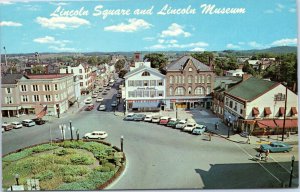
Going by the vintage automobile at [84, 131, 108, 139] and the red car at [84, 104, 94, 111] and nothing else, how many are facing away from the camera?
0

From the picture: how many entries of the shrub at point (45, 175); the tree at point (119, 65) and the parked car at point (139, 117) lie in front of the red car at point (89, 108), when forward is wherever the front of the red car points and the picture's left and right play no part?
1

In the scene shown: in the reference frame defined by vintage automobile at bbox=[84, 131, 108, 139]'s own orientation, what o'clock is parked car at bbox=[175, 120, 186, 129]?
The parked car is roughly at 6 o'clock from the vintage automobile.

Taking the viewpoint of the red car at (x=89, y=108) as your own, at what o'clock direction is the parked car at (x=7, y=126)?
The parked car is roughly at 1 o'clock from the red car.

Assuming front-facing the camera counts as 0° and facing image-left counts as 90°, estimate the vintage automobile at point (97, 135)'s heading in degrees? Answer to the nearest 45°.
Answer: approximately 90°

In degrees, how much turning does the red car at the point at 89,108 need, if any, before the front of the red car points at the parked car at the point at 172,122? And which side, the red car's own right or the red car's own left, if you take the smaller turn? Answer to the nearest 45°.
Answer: approximately 135° to the red car's own left

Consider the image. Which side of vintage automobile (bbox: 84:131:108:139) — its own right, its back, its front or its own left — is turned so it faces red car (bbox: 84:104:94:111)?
right

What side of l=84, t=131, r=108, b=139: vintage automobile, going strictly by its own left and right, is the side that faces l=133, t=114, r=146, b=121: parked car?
right

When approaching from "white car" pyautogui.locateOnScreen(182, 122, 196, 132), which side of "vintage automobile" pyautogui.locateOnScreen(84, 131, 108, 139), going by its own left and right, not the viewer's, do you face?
back

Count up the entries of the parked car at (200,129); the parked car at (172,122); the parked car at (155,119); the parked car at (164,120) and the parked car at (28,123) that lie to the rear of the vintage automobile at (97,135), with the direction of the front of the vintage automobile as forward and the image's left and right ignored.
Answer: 4

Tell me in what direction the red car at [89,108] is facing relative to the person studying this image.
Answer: facing the viewer and to the left of the viewer

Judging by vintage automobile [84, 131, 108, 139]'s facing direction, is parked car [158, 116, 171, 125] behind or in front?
behind

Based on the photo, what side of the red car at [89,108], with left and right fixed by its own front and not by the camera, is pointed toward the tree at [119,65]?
back

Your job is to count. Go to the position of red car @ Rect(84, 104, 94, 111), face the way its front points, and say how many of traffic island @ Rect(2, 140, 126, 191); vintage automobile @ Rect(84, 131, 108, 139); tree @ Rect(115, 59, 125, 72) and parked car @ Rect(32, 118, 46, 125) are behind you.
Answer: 1

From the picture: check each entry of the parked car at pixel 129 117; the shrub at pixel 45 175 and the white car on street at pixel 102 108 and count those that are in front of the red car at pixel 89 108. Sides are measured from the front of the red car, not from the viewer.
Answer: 1

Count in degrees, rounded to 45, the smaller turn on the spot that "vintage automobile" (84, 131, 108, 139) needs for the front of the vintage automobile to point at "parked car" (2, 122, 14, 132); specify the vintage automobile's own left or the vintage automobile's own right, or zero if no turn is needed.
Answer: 0° — it already faces it
